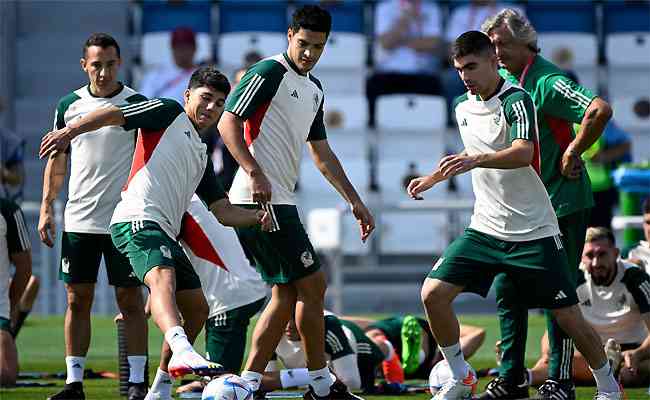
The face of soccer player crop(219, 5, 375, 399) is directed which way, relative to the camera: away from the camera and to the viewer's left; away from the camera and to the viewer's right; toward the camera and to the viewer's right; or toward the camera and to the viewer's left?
toward the camera and to the viewer's right

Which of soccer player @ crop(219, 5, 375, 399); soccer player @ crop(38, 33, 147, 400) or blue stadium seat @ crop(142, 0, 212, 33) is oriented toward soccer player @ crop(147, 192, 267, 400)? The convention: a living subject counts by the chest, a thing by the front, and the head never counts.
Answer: the blue stadium seat

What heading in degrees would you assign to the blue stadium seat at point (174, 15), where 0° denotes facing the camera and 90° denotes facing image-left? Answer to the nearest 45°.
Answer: approximately 0°

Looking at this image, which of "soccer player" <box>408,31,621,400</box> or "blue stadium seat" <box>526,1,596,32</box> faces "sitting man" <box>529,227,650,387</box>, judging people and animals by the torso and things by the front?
the blue stadium seat

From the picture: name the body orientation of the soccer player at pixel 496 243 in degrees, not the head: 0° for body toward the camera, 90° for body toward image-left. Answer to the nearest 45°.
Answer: approximately 45°

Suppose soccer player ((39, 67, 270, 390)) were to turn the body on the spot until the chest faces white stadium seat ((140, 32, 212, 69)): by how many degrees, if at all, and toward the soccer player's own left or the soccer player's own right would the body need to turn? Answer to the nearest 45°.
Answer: approximately 135° to the soccer player's own left

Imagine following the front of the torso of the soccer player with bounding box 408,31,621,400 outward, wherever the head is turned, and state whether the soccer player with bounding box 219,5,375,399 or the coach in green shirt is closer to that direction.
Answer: the soccer player

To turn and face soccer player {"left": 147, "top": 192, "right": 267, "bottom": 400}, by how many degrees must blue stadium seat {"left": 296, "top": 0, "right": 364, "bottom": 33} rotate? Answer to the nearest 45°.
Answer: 0° — it already faces them

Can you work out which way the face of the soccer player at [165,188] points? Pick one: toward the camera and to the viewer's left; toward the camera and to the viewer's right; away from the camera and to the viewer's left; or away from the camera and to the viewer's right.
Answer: toward the camera and to the viewer's right

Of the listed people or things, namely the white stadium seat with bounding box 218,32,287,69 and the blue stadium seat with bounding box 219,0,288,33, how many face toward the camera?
2

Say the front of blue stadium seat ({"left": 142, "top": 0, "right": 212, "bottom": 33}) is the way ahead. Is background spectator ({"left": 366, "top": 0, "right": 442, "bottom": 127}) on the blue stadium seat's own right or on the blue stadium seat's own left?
on the blue stadium seat's own left
